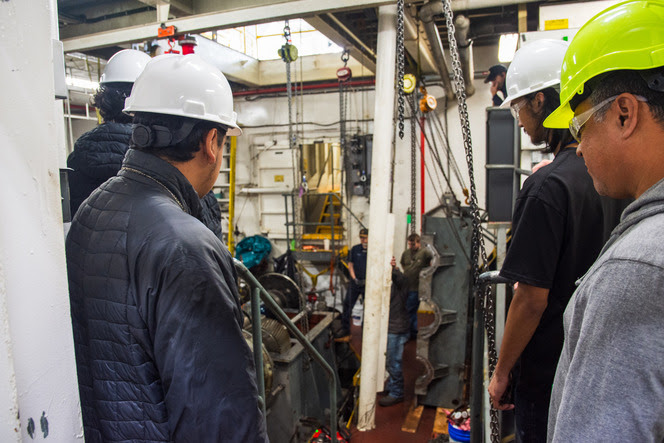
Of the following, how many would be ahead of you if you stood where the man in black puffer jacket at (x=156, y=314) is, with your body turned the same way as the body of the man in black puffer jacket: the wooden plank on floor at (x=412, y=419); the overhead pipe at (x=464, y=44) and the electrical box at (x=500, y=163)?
3

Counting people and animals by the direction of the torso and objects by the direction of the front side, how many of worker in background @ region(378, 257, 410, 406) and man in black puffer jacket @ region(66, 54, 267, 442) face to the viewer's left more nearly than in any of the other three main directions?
1

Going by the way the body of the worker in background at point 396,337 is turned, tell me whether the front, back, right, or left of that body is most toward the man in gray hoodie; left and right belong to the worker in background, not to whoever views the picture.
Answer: left

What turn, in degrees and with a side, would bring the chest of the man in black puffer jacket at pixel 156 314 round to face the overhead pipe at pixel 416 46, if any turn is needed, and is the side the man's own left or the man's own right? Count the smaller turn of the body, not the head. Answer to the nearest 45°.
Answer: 0° — they already face it

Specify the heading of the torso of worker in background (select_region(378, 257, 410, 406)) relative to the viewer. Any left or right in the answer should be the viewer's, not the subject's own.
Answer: facing to the left of the viewer

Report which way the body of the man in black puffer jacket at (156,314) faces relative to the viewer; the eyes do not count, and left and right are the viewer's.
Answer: facing away from the viewer and to the right of the viewer

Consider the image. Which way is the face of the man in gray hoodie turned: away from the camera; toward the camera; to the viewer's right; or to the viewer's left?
to the viewer's left

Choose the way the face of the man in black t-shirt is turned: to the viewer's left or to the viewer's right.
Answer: to the viewer's left

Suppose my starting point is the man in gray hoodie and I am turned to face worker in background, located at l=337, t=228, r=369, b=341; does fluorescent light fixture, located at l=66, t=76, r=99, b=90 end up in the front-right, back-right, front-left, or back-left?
front-left

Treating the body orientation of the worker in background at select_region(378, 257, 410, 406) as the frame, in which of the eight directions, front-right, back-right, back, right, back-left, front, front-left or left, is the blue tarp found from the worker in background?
front-right

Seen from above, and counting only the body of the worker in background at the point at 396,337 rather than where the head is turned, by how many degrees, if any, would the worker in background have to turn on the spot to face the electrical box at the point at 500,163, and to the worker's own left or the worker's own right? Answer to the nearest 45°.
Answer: approximately 90° to the worker's own left

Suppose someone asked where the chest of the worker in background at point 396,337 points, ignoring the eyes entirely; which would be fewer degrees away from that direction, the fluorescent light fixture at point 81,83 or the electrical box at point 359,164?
the fluorescent light fixture

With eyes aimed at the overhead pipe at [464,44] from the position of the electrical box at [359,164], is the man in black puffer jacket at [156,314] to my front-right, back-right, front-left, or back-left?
front-right

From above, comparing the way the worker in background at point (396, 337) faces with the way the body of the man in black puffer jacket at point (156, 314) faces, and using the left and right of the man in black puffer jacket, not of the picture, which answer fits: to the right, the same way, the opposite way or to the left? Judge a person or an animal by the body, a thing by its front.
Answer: to the left

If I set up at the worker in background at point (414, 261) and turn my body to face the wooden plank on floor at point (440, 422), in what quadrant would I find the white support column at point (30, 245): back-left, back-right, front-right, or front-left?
front-right

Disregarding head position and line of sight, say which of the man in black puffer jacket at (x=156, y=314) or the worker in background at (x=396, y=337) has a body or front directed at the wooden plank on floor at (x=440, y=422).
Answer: the man in black puffer jacket
